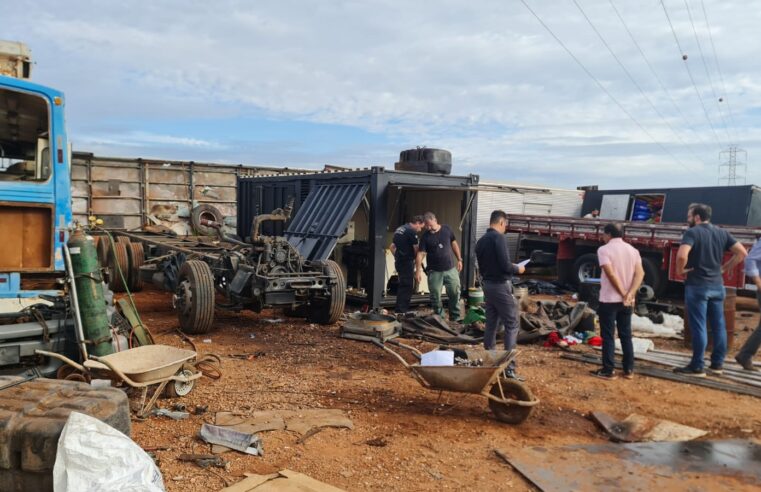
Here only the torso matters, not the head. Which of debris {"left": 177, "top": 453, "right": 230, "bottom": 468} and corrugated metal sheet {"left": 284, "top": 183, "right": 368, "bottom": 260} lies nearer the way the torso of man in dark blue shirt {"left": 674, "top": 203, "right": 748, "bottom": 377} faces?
the corrugated metal sheet

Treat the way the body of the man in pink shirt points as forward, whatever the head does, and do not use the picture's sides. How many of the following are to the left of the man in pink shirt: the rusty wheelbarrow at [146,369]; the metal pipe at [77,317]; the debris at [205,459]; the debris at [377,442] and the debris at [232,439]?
5

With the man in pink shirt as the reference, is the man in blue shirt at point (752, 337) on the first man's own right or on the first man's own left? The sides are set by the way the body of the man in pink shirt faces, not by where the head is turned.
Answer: on the first man's own right

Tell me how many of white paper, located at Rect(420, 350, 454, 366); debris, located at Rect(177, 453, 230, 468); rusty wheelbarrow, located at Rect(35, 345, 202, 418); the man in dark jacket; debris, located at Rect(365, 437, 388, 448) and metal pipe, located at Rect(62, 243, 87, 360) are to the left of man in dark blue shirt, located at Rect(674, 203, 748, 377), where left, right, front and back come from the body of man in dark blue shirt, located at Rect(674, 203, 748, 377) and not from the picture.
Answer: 6

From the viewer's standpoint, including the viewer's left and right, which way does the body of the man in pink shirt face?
facing away from the viewer and to the left of the viewer

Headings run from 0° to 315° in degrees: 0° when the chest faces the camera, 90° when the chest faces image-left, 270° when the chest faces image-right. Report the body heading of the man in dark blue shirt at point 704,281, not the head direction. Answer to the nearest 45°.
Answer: approximately 135°

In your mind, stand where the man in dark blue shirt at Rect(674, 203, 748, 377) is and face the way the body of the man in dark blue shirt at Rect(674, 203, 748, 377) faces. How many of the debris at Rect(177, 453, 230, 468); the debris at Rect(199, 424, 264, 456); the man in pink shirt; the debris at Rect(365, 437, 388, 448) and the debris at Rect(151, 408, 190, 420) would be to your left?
5

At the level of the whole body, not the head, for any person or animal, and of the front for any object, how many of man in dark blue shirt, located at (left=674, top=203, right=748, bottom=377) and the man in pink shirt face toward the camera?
0

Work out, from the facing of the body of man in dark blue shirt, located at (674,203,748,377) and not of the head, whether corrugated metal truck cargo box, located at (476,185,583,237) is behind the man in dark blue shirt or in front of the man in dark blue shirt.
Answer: in front
